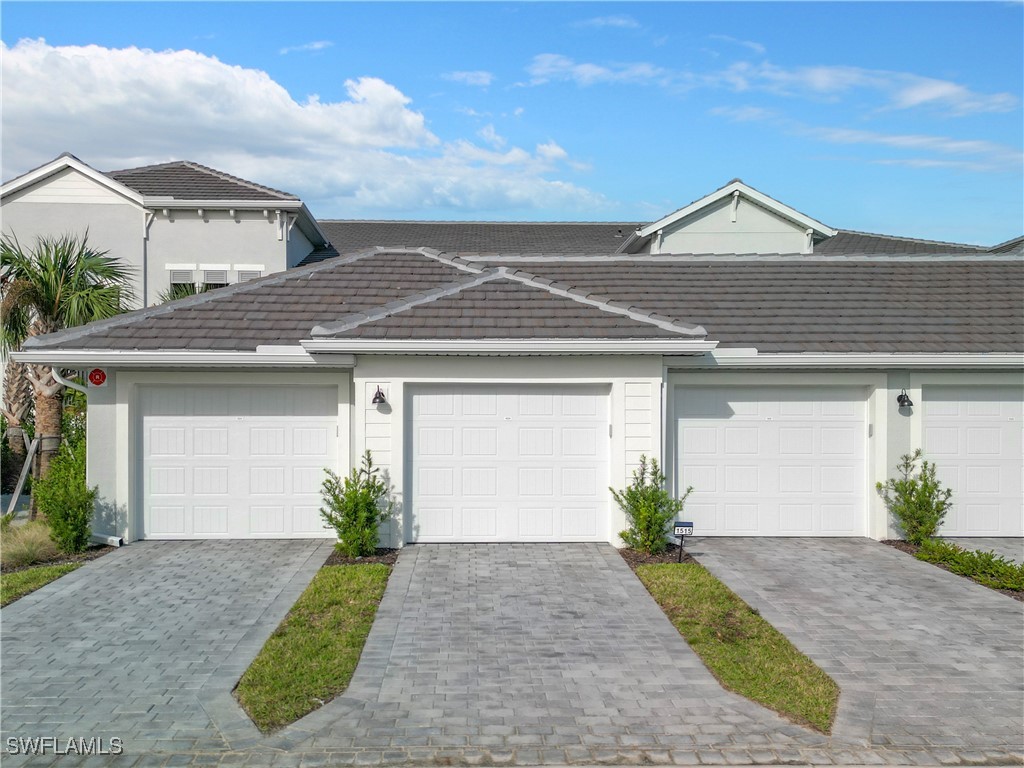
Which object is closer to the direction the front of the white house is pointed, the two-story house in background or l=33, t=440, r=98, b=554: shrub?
the shrub

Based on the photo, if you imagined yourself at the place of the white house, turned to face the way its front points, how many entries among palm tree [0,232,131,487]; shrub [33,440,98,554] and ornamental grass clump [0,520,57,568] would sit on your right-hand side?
3

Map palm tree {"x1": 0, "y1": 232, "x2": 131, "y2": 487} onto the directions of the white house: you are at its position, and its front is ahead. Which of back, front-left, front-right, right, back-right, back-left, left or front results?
right

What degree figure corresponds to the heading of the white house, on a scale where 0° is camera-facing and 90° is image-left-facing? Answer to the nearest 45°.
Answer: approximately 0°

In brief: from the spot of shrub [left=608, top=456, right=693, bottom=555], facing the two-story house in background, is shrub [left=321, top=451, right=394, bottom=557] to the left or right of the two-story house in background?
left

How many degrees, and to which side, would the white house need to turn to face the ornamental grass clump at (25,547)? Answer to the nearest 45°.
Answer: approximately 90° to its right

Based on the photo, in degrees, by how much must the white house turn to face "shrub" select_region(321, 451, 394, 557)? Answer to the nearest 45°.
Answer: approximately 45° to its right

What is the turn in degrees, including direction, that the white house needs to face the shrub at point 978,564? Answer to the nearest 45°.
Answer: approximately 90° to its left

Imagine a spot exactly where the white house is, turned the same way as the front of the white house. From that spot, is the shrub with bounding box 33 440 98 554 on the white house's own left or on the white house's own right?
on the white house's own right
